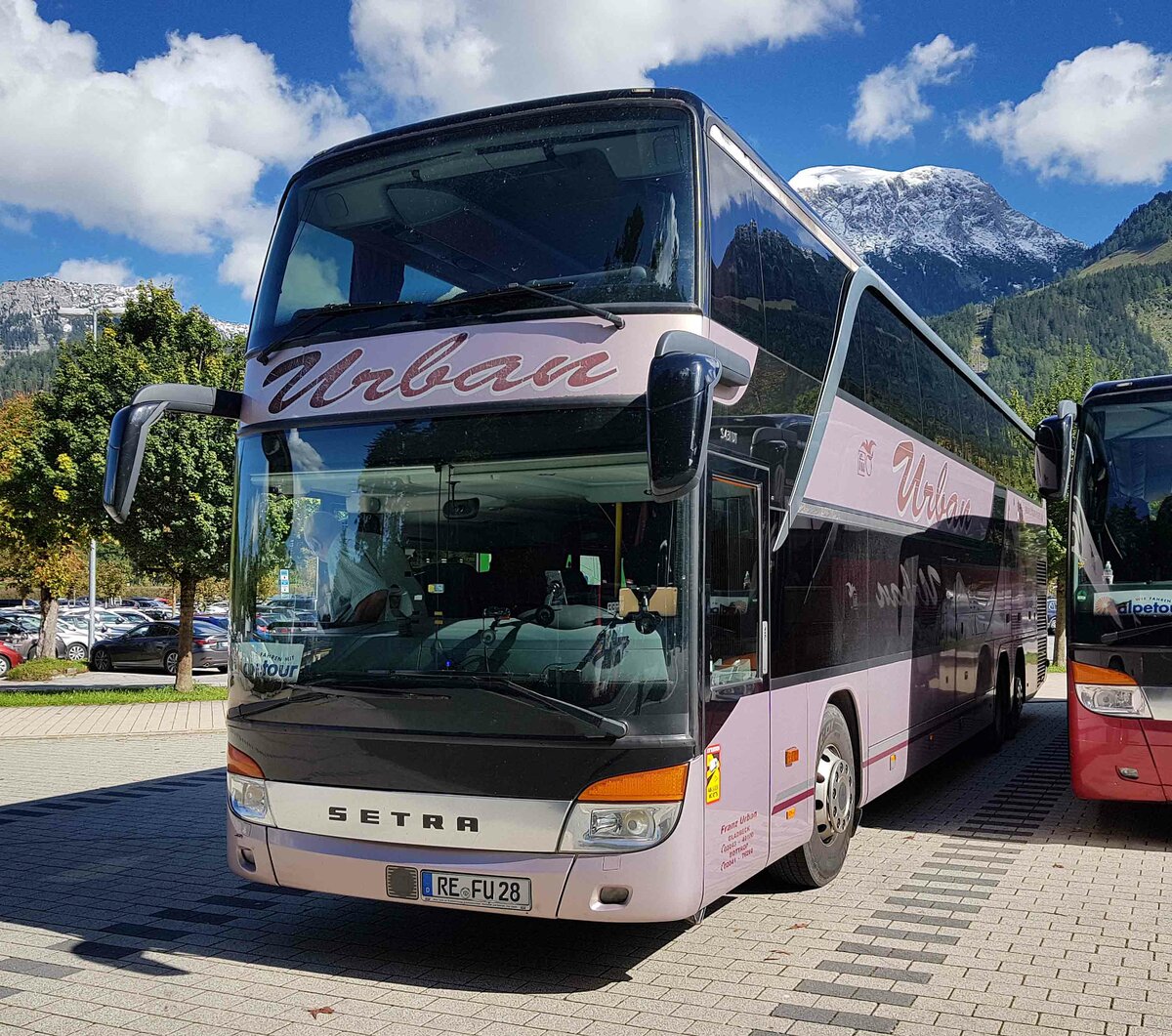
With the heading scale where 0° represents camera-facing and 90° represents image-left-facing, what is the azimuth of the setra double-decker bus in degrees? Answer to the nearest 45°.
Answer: approximately 45°

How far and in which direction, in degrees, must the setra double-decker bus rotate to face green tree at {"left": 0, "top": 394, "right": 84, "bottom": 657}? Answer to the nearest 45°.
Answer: approximately 90° to its right
